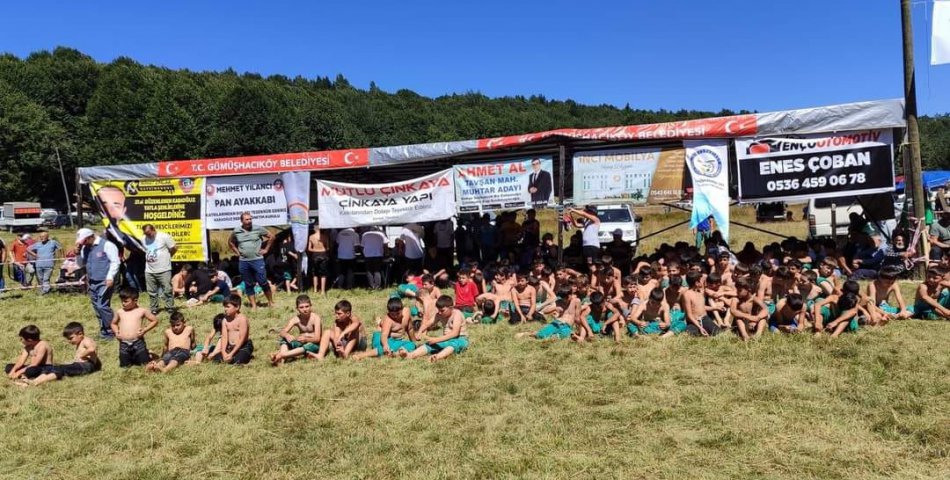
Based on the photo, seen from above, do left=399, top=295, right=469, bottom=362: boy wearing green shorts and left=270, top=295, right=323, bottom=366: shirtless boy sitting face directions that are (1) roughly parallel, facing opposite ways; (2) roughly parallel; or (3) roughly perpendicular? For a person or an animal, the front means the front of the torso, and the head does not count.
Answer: roughly parallel

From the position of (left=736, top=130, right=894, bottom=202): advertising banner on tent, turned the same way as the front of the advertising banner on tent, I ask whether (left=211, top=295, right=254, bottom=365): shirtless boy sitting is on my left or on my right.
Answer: on my right

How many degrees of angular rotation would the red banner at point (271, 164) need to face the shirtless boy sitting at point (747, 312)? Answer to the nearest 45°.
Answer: approximately 45° to its left

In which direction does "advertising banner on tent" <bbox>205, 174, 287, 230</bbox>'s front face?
toward the camera

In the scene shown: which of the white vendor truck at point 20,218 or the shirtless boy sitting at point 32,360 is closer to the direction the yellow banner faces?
the shirtless boy sitting

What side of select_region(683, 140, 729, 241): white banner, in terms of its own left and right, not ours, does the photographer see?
front

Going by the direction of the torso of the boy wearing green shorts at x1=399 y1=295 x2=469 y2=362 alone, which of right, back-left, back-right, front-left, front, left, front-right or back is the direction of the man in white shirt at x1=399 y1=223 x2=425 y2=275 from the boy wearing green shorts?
back-right

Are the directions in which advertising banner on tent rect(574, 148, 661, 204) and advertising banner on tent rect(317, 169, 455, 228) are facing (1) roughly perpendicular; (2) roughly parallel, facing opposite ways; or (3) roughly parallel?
roughly parallel

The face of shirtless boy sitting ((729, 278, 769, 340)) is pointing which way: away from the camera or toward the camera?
toward the camera

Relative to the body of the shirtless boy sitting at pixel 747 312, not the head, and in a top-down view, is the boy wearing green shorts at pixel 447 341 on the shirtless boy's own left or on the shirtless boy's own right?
on the shirtless boy's own right

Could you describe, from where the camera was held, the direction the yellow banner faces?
facing the viewer
